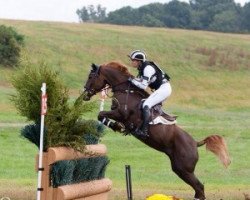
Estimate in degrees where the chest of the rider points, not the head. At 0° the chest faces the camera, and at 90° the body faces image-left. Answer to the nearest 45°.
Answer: approximately 90°

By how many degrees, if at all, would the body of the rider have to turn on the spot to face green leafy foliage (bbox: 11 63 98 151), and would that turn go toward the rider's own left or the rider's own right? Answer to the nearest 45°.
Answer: approximately 45° to the rider's own left
